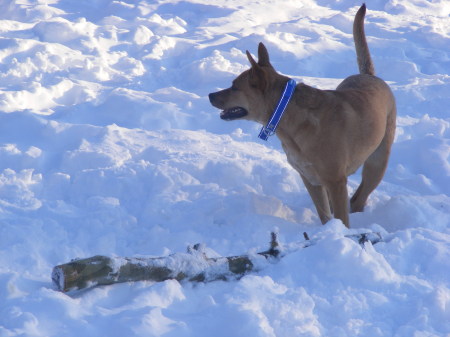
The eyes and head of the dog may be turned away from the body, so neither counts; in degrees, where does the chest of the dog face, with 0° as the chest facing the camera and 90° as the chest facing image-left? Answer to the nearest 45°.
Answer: approximately 45°
